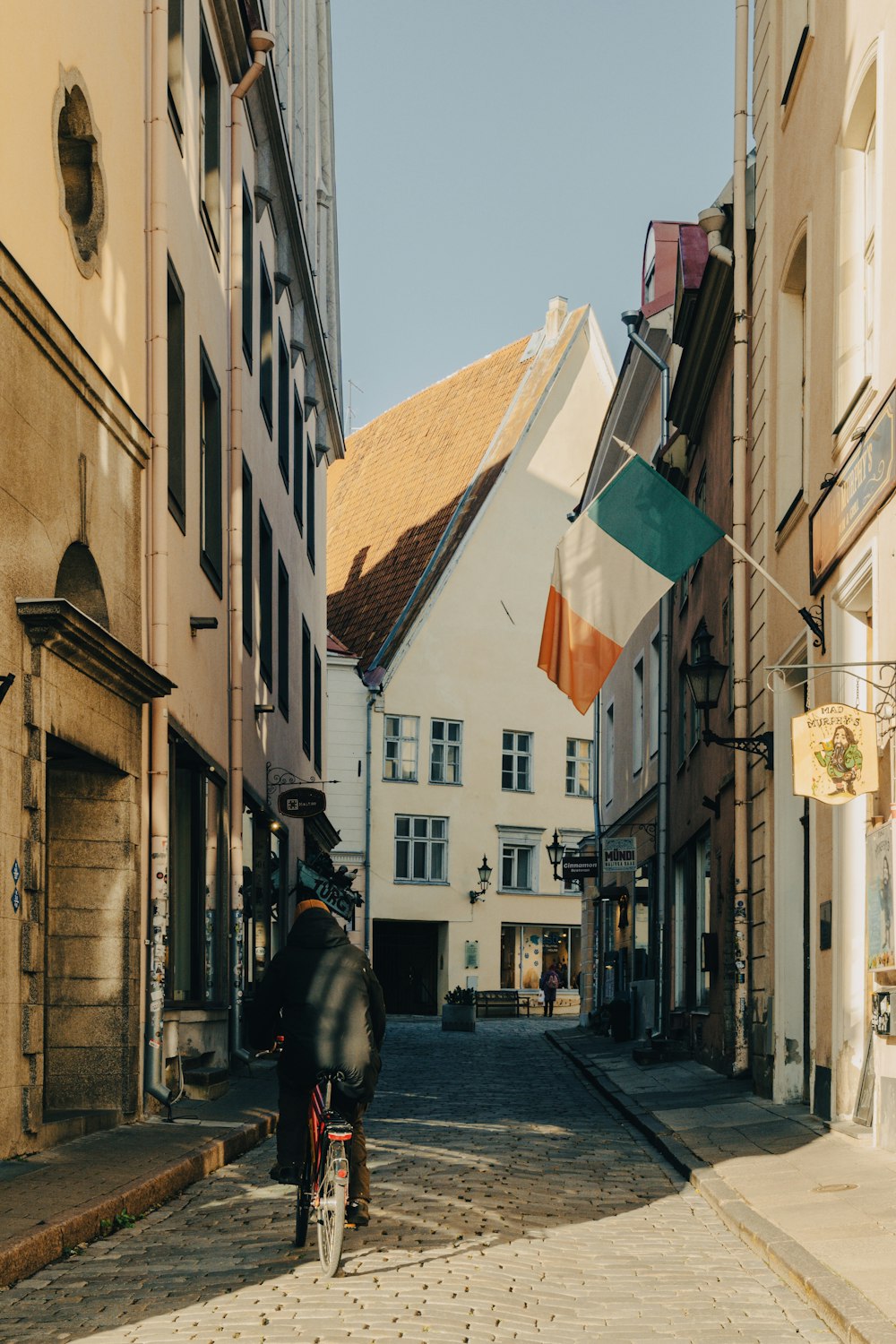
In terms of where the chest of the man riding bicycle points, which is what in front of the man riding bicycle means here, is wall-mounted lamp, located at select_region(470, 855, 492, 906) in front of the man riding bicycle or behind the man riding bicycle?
in front

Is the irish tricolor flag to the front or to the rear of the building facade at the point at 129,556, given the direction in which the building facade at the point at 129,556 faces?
to the front

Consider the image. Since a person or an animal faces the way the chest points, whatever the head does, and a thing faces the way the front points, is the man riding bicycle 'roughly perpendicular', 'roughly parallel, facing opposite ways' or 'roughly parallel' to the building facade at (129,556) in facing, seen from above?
roughly perpendicular

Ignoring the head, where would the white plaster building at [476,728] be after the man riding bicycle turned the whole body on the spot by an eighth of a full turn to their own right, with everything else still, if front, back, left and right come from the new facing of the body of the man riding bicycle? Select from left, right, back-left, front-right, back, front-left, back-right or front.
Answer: front-left

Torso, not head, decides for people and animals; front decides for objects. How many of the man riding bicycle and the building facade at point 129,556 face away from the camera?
1

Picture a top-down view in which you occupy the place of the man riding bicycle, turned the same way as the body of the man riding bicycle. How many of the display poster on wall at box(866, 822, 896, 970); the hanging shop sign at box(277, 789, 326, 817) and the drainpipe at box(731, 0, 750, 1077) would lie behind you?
0

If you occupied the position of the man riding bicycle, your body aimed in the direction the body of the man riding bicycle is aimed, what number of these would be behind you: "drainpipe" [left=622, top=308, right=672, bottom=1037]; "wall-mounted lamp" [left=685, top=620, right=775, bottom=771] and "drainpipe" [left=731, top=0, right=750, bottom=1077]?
0

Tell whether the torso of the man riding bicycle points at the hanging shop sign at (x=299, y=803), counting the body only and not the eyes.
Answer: yes

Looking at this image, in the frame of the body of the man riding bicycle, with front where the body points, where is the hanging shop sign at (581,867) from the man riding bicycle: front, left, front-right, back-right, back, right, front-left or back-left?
front

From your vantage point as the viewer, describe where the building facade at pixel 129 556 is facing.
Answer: facing to the right of the viewer

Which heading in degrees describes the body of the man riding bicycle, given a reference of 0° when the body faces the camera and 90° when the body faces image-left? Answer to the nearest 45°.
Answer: approximately 180°

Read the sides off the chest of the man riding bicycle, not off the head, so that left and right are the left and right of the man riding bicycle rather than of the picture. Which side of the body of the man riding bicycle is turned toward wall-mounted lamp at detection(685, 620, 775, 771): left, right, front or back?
front

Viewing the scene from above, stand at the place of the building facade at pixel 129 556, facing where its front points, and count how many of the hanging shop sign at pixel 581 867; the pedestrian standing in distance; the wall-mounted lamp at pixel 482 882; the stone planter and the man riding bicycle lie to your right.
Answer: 1
